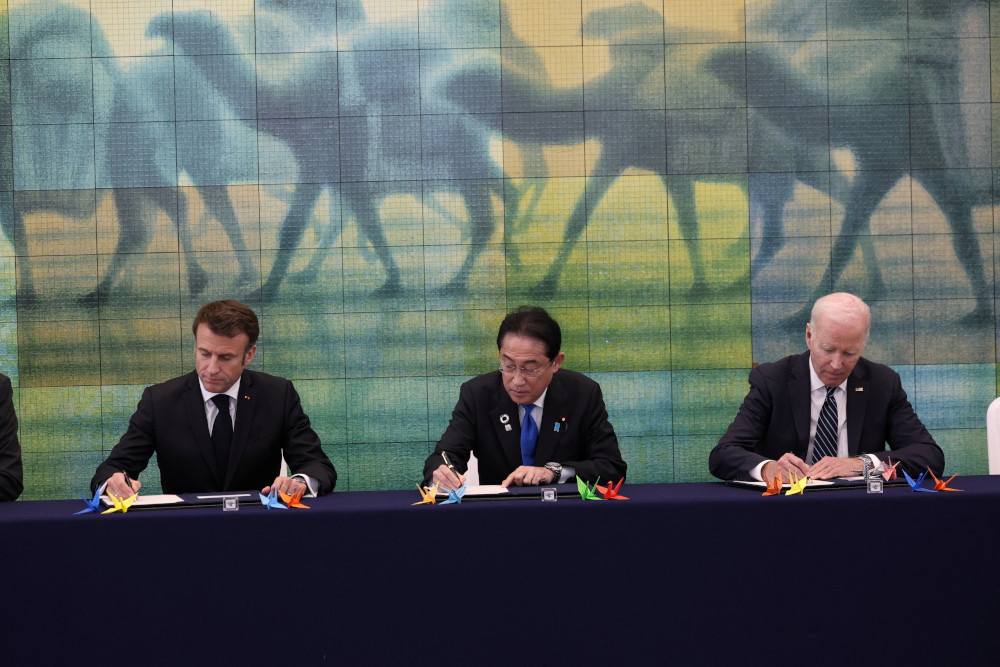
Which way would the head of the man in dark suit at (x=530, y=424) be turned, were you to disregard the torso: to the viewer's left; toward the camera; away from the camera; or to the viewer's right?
toward the camera

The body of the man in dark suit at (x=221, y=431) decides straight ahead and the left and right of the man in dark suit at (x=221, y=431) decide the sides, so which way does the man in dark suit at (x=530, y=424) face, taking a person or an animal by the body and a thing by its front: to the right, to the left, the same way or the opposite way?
the same way

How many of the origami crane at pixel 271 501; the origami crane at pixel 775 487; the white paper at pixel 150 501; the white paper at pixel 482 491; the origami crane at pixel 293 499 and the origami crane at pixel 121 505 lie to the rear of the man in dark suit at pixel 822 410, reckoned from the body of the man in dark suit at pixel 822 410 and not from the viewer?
0

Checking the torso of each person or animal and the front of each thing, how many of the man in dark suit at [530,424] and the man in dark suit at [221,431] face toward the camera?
2

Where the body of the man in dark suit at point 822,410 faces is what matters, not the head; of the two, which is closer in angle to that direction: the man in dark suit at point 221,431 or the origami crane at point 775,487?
the origami crane

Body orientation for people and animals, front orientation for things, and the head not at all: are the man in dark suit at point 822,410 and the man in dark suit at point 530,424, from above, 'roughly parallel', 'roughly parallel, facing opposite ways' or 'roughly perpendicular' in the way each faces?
roughly parallel

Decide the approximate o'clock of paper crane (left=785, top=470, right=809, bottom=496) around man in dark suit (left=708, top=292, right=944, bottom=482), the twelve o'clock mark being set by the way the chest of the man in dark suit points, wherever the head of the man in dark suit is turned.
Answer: The paper crane is roughly at 12 o'clock from the man in dark suit.

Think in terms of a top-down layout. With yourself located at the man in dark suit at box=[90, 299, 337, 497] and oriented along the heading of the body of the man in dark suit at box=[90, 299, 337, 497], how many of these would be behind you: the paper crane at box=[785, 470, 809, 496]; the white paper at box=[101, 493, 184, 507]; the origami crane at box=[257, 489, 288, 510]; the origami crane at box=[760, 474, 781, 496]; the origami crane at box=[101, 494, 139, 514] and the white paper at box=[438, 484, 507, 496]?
0

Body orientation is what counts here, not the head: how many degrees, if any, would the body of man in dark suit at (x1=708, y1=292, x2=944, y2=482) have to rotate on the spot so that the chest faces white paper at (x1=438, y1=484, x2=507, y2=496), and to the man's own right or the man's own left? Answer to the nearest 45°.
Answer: approximately 45° to the man's own right

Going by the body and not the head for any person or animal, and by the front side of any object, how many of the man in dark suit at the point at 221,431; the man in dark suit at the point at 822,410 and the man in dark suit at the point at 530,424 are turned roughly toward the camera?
3

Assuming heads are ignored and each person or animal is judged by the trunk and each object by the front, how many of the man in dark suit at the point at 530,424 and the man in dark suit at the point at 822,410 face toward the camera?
2

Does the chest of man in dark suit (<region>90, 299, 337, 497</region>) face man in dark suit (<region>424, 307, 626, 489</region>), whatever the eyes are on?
no

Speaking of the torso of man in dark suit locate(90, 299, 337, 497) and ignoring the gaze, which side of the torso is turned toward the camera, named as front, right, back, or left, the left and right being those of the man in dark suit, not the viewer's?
front

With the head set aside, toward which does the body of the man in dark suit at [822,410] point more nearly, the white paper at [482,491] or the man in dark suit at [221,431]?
the white paper

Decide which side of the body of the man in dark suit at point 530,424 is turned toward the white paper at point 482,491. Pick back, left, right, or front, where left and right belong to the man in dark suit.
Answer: front

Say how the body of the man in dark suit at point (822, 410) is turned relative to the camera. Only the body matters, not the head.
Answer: toward the camera
